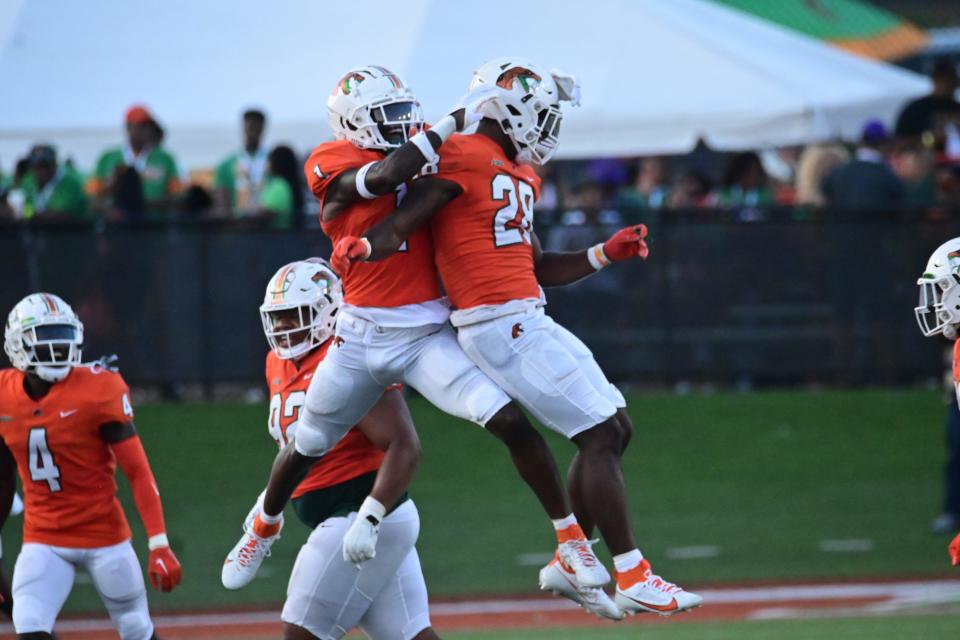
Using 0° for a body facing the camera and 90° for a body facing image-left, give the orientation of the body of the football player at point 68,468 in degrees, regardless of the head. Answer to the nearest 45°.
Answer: approximately 0°

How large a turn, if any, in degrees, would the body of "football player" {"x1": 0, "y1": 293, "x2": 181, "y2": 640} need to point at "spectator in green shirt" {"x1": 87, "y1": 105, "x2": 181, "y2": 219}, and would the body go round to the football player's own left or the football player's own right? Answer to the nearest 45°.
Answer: approximately 180°

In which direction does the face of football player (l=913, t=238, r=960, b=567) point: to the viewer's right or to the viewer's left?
to the viewer's left

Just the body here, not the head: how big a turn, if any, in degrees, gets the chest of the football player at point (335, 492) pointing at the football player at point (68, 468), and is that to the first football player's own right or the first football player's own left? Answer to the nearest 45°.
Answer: approximately 90° to the first football player's own right

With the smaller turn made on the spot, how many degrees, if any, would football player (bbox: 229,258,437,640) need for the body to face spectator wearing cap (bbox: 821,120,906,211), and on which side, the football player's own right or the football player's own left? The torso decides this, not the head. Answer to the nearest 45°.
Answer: approximately 180°

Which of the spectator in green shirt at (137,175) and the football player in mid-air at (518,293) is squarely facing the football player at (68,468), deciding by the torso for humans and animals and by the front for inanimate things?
the spectator in green shirt

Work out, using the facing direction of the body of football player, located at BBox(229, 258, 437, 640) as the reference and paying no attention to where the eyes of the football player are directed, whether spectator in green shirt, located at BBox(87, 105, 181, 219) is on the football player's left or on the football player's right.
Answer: on the football player's right

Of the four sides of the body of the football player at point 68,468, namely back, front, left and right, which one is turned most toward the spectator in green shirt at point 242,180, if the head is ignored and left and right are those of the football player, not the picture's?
back
